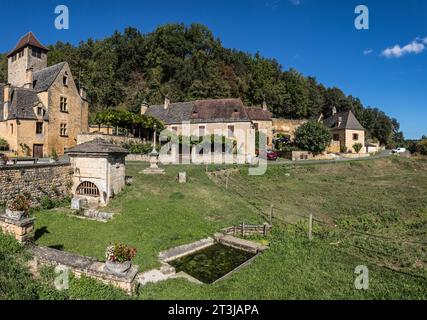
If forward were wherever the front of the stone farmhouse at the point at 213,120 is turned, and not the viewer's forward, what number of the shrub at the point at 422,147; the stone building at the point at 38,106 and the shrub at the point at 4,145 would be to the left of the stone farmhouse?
1

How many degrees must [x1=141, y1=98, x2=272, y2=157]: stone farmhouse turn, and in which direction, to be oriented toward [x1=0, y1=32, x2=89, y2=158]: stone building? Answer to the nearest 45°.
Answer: approximately 45° to its right

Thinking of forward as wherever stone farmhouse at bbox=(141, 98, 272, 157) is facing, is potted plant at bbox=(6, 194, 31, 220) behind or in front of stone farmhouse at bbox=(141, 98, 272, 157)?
in front

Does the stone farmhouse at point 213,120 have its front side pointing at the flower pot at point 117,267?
yes

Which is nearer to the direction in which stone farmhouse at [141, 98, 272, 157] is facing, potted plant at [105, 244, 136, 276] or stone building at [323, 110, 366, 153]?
the potted plant

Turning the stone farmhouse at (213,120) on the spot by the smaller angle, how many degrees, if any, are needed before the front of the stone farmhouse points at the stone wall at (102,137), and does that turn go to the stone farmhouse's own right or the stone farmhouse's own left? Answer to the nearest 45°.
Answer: approximately 45° to the stone farmhouse's own right

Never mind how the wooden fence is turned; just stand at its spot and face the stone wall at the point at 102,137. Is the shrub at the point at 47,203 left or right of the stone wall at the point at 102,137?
left

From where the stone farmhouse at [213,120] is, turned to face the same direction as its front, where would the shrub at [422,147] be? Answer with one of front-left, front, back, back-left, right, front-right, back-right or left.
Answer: left

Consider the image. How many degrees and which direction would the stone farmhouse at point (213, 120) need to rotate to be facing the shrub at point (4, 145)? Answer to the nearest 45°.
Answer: approximately 45° to its right

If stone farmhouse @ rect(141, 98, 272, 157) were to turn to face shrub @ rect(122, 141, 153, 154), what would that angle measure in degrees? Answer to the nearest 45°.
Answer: approximately 45° to its right

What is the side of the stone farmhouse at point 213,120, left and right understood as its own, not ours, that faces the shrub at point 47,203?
front

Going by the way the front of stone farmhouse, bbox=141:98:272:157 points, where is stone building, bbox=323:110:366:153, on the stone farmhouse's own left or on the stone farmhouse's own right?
on the stone farmhouse's own left

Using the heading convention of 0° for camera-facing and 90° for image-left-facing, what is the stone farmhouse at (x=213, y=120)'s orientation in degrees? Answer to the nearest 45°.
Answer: approximately 0°

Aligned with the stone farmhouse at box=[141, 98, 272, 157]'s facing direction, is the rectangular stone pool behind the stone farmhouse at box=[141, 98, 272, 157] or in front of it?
in front

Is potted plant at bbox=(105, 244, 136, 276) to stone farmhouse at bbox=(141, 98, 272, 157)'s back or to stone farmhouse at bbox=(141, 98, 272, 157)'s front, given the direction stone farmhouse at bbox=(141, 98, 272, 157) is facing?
to the front
